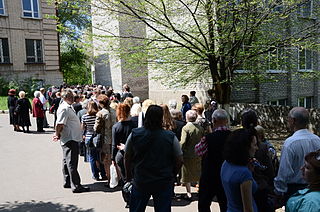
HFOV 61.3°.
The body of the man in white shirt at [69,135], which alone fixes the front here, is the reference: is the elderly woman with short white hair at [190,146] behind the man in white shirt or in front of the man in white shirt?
in front

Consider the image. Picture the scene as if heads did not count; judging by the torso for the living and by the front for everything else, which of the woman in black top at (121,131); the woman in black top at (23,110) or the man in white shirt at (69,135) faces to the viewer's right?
the man in white shirt

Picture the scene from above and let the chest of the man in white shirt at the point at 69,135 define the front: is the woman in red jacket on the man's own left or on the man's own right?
on the man's own left

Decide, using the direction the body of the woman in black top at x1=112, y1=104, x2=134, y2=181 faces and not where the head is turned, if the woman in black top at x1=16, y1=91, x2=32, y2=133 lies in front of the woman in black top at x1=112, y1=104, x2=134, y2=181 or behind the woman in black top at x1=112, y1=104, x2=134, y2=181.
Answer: in front

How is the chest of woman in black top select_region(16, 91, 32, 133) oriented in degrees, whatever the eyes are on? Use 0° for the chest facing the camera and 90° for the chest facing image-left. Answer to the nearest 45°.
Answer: approximately 180°

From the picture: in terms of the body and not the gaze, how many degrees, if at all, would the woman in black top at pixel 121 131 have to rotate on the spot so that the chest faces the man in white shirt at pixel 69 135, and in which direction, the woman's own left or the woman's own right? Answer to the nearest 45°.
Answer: approximately 45° to the woman's own left

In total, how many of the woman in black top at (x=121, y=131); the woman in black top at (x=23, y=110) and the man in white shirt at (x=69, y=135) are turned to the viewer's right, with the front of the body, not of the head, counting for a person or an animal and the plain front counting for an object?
1

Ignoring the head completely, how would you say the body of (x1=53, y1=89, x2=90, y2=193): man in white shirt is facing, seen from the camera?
to the viewer's right

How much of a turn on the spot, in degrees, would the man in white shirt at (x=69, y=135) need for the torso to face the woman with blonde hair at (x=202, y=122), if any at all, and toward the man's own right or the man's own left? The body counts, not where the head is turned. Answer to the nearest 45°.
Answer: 0° — they already face them

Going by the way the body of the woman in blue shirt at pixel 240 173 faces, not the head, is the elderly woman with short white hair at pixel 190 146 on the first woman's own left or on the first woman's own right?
on the first woman's own left

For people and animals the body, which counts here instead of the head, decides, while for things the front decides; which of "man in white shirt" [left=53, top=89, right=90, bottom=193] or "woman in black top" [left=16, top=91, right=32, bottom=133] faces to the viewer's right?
the man in white shirt

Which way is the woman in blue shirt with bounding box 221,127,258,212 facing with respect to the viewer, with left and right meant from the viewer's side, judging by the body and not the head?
facing away from the viewer and to the right of the viewer

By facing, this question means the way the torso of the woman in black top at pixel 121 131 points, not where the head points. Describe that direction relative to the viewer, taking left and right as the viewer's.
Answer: facing away from the viewer

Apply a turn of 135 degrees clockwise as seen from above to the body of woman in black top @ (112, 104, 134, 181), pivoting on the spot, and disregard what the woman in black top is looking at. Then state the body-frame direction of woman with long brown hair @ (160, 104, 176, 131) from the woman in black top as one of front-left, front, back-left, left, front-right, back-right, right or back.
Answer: front-left

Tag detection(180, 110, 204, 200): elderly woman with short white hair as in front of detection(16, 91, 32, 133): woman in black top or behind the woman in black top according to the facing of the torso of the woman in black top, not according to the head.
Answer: behind

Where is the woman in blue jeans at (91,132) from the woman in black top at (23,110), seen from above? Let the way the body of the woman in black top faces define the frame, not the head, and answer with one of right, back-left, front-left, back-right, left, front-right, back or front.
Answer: back
